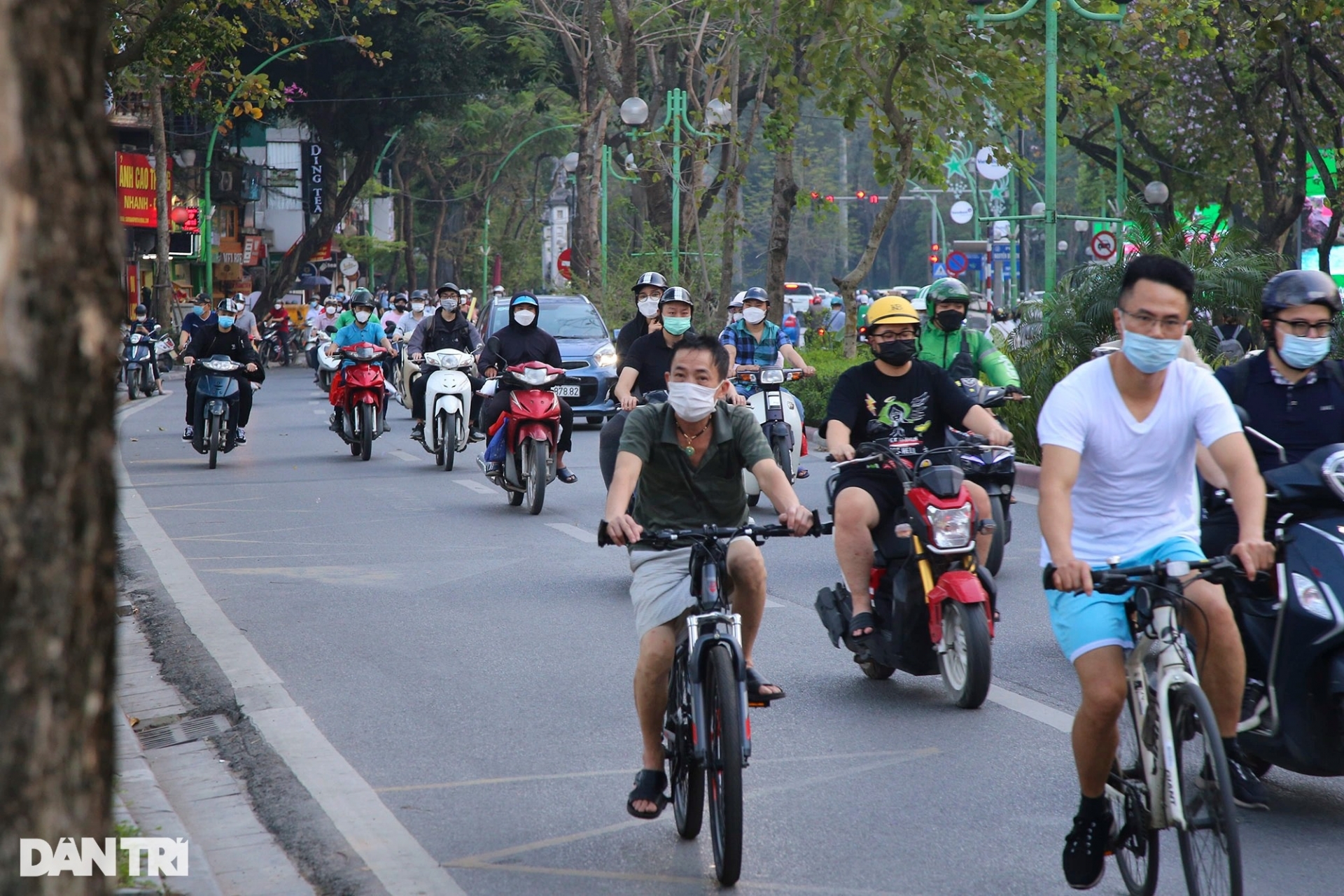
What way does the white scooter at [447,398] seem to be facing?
toward the camera

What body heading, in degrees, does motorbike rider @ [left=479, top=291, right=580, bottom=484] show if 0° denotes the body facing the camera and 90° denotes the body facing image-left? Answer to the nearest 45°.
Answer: approximately 0°

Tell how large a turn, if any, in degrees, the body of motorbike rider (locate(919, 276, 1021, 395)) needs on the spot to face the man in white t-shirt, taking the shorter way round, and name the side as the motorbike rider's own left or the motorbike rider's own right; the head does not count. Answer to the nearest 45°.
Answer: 0° — they already face them

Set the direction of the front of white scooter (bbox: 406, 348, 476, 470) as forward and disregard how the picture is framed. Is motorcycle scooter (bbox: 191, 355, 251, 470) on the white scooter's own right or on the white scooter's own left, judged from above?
on the white scooter's own right

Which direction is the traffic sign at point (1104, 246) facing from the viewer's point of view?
toward the camera

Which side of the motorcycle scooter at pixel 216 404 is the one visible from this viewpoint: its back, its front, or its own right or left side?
front

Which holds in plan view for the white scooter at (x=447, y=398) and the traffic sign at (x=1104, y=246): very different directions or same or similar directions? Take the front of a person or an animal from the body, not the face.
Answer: same or similar directions

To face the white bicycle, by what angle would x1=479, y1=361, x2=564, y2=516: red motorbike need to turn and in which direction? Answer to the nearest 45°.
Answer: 0° — it already faces it

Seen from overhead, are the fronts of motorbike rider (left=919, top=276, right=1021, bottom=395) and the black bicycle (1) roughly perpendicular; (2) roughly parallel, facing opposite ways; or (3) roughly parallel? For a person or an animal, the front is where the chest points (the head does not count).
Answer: roughly parallel

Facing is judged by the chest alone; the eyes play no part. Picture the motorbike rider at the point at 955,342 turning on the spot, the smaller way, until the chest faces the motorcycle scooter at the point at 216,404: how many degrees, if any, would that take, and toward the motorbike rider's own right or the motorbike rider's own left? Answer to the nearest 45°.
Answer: approximately 135° to the motorbike rider's own right

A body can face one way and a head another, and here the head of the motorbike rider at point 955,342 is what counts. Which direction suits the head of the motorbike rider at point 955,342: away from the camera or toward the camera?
toward the camera

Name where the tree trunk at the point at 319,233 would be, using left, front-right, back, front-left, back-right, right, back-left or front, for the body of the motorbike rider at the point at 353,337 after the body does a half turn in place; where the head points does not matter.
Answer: front

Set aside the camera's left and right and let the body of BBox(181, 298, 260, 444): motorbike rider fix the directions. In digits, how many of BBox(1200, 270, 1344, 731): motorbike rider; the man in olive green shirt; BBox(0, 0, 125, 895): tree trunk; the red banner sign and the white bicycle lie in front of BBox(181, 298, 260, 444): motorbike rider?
4

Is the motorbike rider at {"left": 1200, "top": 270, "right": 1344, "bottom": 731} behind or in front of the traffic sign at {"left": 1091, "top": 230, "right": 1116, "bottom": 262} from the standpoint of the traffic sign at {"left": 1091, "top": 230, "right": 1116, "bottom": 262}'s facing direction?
in front

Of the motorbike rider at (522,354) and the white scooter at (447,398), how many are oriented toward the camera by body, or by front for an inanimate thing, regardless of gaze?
2

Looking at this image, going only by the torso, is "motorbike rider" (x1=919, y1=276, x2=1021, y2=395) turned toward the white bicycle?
yes
